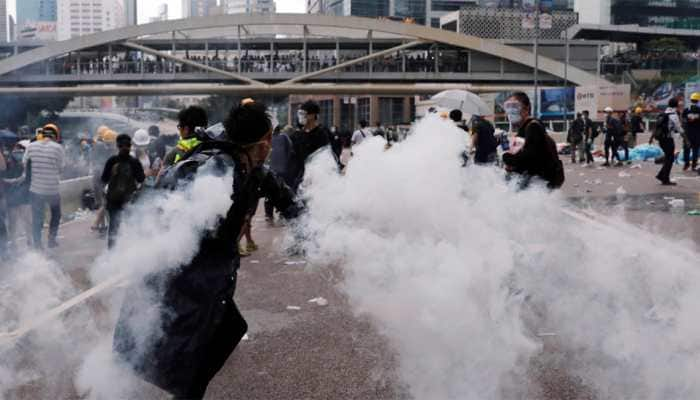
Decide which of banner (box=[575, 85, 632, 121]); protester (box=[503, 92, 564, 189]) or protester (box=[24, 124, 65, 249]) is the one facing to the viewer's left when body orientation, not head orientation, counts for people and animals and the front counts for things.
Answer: protester (box=[503, 92, 564, 189])

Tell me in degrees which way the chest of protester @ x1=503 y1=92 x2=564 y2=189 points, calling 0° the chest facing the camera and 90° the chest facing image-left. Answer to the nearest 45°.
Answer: approximately 90°

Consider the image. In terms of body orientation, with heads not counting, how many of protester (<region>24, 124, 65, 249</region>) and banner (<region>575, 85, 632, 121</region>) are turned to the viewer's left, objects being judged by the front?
0

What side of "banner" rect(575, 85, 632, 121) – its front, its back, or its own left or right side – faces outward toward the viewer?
front

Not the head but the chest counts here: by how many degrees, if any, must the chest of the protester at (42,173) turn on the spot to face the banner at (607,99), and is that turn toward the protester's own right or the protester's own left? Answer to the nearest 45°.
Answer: approximately 45° to the protester's own right

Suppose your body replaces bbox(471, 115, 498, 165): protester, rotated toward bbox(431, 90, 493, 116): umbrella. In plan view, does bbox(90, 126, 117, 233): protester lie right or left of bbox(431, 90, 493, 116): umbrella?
left

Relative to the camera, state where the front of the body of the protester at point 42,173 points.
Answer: away from the camera
